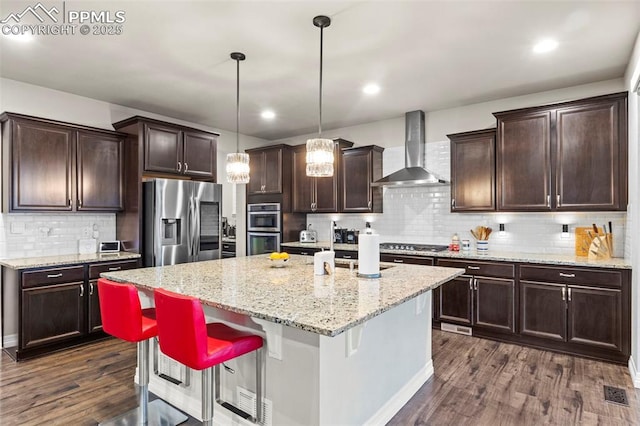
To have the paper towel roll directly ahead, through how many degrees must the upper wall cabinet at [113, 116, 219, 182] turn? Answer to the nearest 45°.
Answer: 0° — it already faces it

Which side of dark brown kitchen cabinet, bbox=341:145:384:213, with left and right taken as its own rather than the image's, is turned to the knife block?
left

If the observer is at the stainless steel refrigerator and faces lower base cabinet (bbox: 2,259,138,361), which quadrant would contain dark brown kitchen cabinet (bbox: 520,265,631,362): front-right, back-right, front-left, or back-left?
back-left

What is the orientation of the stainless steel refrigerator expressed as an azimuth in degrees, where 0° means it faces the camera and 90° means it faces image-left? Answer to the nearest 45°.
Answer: approximately 315°

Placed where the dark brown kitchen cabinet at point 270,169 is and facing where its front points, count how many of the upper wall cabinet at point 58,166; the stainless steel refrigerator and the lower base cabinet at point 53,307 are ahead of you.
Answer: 3
